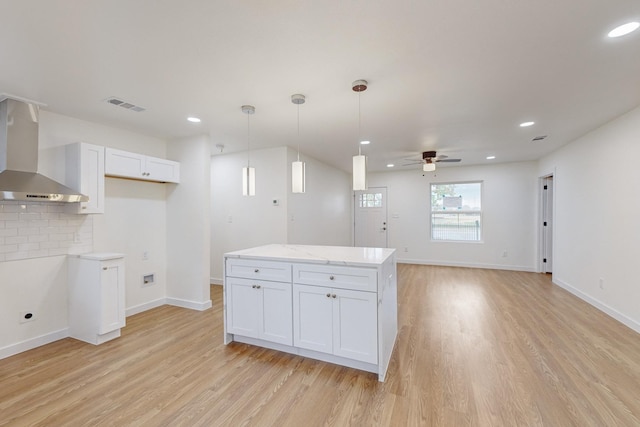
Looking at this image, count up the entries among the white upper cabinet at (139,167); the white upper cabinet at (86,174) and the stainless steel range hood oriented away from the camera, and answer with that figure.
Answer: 0

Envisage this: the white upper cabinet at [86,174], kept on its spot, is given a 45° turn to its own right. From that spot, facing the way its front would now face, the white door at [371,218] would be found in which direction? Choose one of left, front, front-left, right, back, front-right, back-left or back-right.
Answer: left

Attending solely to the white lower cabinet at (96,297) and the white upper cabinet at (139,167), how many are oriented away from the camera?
0

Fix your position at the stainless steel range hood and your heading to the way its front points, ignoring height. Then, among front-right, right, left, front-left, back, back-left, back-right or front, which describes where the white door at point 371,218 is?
front-left

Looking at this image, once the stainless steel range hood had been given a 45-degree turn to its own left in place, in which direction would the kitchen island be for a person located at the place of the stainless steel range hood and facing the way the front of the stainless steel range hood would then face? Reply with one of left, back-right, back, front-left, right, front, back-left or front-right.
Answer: front-right

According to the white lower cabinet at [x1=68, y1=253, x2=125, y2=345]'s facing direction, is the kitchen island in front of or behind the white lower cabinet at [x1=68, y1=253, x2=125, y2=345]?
in front

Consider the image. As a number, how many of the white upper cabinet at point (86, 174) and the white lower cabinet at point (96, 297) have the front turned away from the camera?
0

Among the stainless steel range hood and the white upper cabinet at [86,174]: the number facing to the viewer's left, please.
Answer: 0

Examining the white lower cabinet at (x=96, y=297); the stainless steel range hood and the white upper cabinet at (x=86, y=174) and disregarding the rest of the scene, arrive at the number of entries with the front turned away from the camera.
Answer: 0

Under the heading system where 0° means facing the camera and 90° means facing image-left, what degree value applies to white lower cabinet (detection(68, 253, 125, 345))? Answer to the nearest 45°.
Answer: approximately 315°

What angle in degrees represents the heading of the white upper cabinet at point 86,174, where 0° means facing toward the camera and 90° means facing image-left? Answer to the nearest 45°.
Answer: approximately 315°

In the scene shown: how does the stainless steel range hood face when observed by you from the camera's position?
facing the viewer and to the right of the viewer
